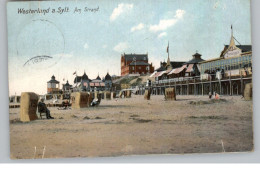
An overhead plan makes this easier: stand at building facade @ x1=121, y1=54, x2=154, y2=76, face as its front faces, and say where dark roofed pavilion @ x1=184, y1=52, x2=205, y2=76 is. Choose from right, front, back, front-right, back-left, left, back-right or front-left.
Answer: left

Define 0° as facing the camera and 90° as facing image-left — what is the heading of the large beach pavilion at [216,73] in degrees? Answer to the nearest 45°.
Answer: approximately 45°
